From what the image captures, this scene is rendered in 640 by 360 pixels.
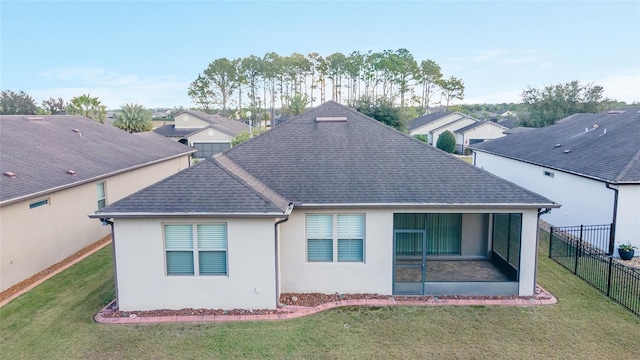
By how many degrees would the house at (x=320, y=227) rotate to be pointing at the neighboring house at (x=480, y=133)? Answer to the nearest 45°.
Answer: approximately 45° to its right

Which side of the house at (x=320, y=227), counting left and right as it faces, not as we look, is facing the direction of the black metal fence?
right

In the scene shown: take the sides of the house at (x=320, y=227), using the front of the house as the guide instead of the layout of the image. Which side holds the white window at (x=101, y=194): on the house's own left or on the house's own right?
on the house's own left

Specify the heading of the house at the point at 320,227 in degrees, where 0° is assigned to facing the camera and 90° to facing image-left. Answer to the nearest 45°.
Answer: approximately 180°

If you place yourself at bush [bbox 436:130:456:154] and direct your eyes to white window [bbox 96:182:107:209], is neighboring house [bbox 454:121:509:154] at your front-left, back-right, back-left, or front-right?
back-left

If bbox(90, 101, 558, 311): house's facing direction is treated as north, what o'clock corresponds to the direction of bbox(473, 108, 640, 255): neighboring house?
The neighboring house is roughly at 2 o'clock from the house.
